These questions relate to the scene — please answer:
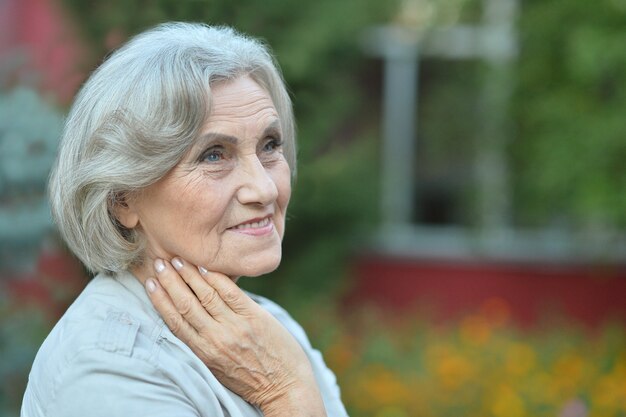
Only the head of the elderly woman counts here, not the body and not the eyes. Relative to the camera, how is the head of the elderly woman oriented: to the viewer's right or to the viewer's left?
to the viewer's right

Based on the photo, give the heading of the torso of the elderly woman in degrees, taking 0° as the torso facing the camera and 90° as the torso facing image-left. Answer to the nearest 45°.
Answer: approximately 315°
